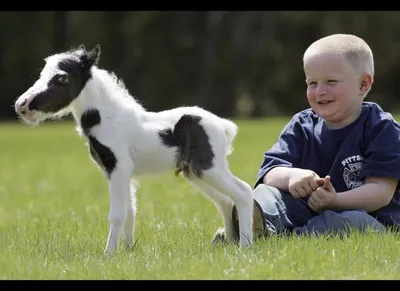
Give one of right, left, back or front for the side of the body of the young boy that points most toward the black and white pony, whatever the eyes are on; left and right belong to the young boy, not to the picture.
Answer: front

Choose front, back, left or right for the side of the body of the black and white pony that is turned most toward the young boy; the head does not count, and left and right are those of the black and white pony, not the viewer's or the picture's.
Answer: back

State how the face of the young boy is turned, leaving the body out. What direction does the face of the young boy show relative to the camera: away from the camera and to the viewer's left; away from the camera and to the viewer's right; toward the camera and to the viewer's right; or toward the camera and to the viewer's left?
toward the camera and to the viewer's left

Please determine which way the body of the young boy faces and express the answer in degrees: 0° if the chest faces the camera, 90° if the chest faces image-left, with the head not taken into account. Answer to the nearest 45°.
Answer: approximately 45°

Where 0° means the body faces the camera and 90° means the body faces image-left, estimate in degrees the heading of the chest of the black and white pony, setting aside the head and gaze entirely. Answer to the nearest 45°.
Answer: approximately 90°

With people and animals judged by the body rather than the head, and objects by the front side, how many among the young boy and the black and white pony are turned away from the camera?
0
